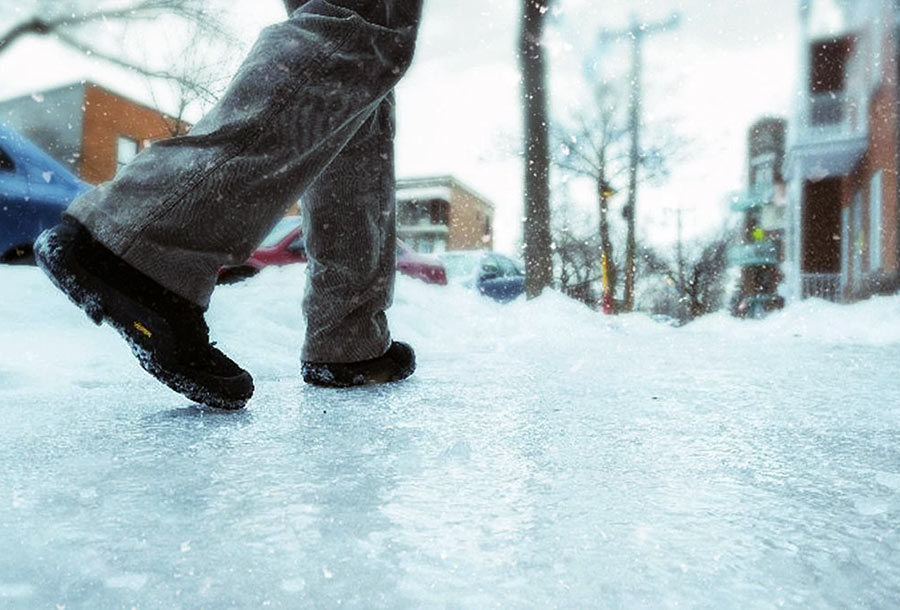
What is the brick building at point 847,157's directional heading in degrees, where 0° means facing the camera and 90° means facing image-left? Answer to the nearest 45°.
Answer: approximately 45°

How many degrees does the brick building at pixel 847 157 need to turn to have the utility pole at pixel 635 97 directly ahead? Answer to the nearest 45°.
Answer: approximately 45° to its right

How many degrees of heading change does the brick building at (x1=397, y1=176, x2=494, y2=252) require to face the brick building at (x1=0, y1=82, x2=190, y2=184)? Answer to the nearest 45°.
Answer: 0° — it already faces it

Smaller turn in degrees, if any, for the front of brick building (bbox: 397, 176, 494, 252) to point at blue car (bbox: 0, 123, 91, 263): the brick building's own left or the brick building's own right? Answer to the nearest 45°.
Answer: approximately 45° to the brick building's own left

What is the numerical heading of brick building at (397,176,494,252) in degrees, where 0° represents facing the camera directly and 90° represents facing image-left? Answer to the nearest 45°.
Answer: approximately 45°

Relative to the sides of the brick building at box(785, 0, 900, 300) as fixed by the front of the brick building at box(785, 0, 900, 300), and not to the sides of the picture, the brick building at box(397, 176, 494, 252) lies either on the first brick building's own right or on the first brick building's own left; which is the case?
on the first brick building's own right

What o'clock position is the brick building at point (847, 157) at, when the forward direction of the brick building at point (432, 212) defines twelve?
the brick building at point (847, 157) is roughly at 10 o'clock from the brick building at point (432, 212).
